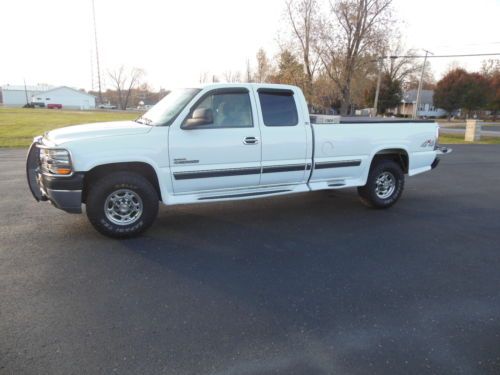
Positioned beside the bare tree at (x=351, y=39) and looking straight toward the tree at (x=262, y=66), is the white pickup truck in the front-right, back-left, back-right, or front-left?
back-left

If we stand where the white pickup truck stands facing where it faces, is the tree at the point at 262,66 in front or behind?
behind

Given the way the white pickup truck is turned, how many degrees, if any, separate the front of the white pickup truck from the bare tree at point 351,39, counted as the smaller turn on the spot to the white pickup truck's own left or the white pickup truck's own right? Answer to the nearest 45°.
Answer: approximately 135° to the white pickup truck's own right

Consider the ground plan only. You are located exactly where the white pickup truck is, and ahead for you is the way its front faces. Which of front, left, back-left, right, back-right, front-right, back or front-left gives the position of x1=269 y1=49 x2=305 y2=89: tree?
back-right
